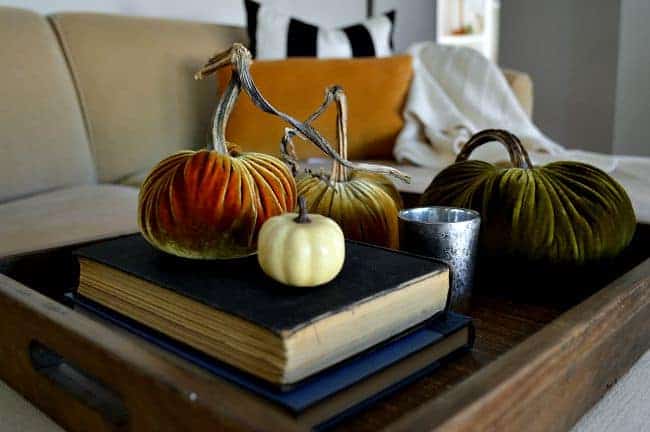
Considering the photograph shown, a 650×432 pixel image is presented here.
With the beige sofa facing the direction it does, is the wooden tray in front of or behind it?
in front

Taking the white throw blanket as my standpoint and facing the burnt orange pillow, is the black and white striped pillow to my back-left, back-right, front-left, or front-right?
front-right

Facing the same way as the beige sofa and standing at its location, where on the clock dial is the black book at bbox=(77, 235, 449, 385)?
The black book is roughly at 1 o'clock from the beige sofa.

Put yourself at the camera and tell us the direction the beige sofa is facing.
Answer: facing the viewer and to the right of the viewer

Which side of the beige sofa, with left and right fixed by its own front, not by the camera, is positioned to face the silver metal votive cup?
front

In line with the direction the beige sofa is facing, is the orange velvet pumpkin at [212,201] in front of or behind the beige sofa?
in front
